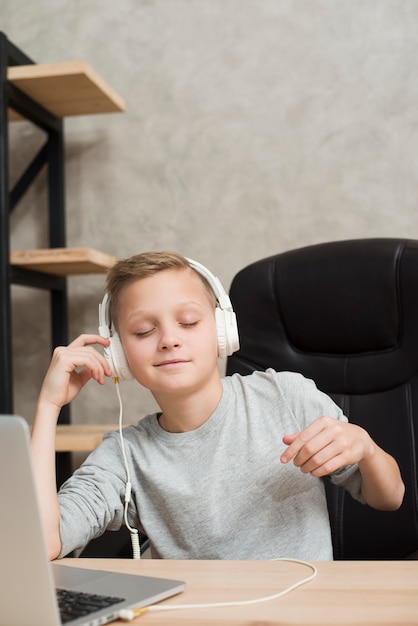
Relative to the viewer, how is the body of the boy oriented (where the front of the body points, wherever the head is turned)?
toward the camera

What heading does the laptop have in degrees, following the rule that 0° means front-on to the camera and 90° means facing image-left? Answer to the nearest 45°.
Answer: approximately 225°

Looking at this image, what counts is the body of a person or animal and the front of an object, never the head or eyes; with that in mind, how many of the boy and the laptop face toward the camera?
1

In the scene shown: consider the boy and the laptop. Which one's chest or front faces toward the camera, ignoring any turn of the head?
the boy

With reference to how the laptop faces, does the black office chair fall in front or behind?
in front
